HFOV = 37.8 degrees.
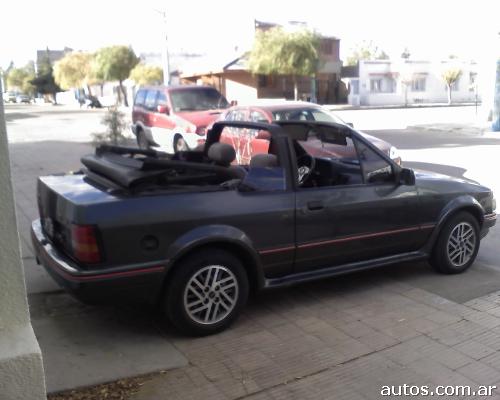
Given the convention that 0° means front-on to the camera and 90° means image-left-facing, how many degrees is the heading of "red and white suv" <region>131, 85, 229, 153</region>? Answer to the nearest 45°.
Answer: approximately 315°

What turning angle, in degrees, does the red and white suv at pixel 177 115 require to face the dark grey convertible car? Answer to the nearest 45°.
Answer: approximately 45° to its right

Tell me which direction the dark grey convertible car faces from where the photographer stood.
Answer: facing away from the viewer and to the right of the viewer

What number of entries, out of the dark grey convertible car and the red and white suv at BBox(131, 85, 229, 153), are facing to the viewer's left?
0

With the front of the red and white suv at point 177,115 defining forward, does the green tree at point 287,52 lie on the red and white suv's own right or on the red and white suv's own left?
on the red and white suv's own left

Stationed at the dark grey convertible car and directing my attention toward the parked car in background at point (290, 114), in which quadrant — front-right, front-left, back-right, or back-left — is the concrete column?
back-left

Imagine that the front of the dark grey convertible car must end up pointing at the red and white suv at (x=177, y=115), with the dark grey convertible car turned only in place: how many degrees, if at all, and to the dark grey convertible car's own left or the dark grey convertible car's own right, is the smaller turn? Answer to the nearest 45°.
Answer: approximately 45° to the dark grey convertible car's own left

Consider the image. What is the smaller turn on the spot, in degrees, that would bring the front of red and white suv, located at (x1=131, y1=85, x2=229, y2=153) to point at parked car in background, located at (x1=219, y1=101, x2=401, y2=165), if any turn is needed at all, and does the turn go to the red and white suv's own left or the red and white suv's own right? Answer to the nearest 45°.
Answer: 0° — it already faces it

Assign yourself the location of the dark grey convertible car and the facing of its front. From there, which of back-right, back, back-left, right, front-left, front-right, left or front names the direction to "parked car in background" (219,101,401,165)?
front-left

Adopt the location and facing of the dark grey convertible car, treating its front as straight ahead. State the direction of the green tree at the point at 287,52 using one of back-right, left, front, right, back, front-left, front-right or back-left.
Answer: front-left

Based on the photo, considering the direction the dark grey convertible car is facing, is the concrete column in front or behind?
behind
